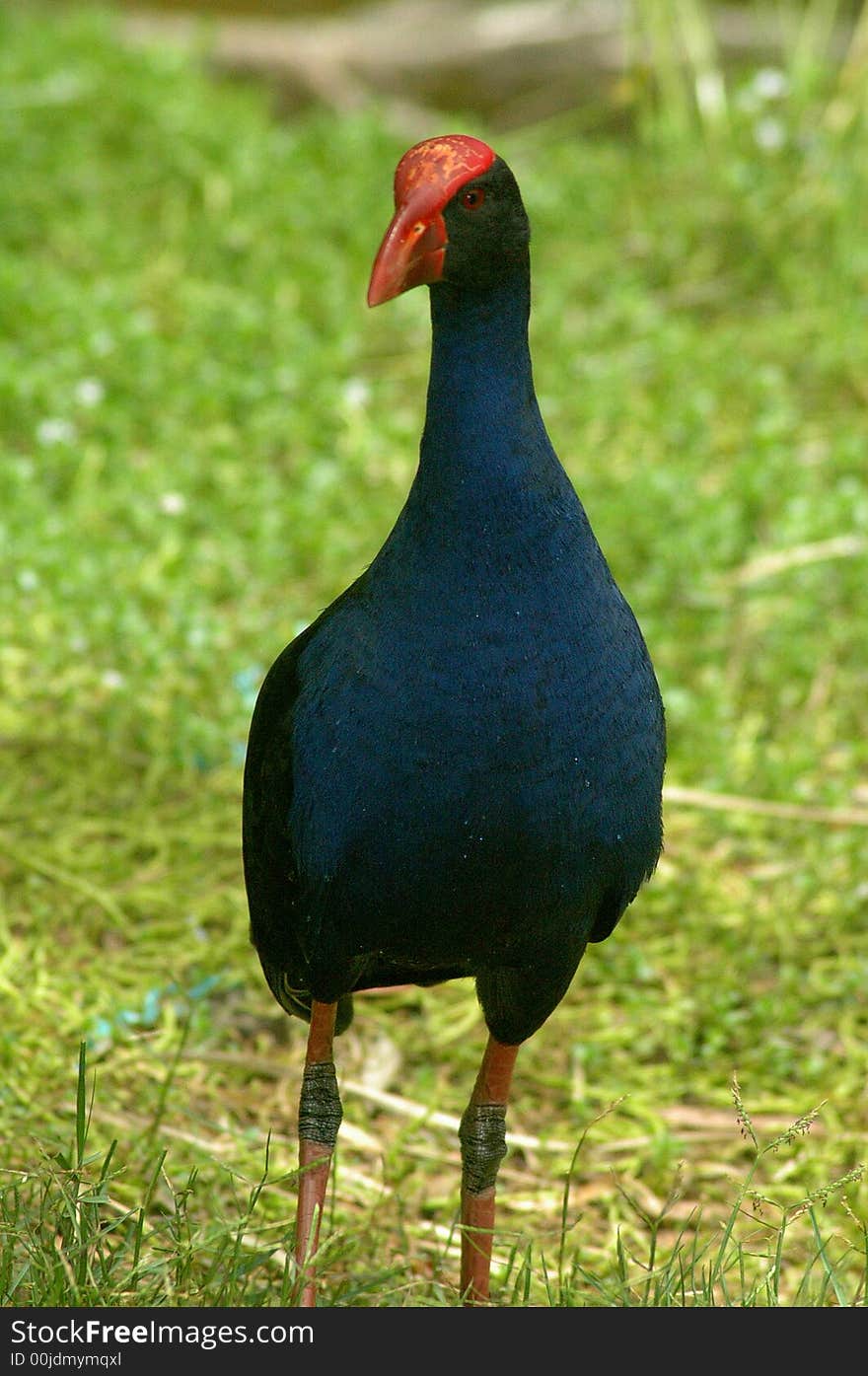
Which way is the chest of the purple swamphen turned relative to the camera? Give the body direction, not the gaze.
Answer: toward the camera

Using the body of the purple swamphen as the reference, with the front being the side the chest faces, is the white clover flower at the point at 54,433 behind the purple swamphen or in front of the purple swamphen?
behind

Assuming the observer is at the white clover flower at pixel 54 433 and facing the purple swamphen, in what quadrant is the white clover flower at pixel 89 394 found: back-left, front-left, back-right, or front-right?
back-left

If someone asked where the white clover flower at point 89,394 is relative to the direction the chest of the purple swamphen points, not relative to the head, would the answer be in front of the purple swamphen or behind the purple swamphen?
behind
